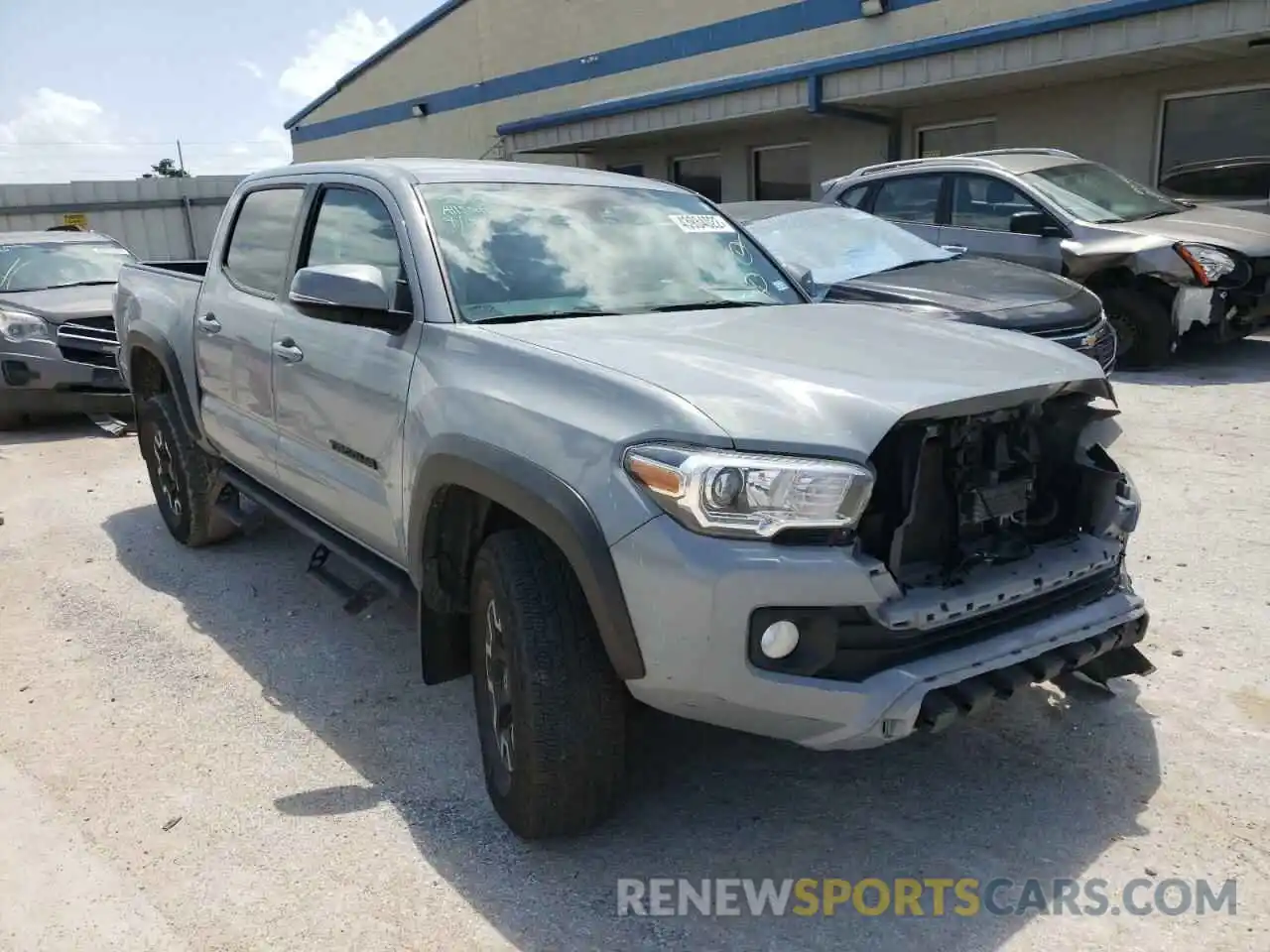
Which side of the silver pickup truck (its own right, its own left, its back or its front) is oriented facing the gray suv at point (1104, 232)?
left

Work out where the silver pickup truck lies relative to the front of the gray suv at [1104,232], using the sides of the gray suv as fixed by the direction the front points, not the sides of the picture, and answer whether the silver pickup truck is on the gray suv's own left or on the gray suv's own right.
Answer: on the gray suv's own right

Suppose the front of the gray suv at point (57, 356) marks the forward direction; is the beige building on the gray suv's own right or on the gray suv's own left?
on the gray suv's own left

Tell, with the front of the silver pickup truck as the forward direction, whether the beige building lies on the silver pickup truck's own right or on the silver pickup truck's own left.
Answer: on the silver pickup truck's own left

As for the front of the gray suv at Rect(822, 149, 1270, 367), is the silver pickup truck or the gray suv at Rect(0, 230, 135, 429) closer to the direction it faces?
the silver pickup truck

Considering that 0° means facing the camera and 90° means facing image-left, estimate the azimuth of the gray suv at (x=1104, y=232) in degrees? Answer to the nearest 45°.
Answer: approximately 315°

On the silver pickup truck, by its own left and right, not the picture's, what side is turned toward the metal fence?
back

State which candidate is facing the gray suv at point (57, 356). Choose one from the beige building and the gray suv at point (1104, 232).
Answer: the beige building

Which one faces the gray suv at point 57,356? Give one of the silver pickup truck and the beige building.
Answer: the beige building

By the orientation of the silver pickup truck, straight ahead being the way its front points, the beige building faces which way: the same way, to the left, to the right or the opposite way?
to the right

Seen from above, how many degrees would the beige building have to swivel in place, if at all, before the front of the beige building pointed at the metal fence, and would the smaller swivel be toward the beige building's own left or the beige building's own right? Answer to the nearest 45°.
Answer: approximately 90° to the beige building's own right

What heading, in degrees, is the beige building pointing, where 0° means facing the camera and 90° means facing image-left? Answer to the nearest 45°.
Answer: approximately 45°
